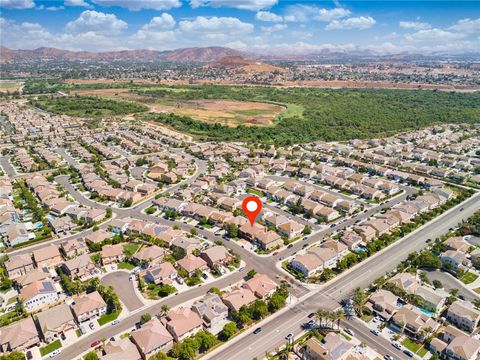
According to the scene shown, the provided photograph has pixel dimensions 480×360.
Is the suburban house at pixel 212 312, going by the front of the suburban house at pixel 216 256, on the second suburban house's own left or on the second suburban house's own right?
on the second suburban house's own right

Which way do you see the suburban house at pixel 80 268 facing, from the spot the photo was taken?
facing the viewer and to the right of the viewer

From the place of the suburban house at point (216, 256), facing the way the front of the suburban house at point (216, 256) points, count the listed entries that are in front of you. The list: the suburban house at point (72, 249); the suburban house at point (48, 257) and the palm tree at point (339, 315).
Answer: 1

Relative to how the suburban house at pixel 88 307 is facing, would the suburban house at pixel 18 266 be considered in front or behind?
behind

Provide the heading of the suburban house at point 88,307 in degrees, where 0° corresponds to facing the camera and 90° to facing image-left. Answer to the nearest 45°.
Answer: approximately 315°

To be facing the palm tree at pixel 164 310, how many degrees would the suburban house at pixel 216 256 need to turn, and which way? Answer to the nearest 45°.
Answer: approximately 90° to its right

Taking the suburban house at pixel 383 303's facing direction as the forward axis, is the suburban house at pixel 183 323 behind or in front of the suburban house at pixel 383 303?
in front

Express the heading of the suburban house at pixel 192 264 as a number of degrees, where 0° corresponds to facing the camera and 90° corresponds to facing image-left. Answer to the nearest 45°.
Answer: approximately 315°

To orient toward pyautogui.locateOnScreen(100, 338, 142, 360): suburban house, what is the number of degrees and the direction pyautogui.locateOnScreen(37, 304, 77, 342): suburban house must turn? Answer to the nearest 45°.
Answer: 0° — it already faces it

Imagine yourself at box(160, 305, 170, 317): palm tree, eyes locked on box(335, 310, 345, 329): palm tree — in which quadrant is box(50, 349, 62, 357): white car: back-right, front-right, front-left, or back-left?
back-right
